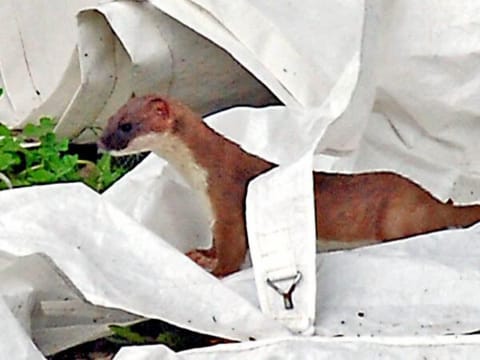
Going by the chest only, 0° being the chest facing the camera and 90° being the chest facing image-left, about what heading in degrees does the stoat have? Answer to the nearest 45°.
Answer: approximately 90°
